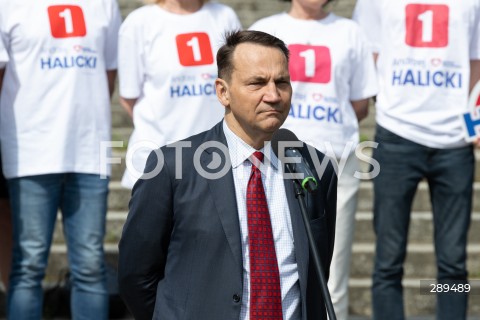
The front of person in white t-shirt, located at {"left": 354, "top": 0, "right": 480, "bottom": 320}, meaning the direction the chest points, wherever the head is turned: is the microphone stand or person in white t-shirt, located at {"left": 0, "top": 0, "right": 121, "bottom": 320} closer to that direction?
the microphone stand

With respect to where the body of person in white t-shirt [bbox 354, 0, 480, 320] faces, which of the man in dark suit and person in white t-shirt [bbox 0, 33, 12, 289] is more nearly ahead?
the man in dark suit

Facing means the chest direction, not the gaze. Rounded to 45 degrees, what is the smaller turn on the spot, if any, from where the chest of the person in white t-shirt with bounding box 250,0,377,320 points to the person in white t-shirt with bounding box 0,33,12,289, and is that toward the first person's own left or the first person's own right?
approximately 90° to the first person's own right

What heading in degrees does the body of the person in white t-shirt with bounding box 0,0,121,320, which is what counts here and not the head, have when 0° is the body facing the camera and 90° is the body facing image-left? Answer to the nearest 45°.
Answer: approximately 0°

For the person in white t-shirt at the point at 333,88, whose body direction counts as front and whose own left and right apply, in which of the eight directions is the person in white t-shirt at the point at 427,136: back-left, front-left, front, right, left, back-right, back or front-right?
left

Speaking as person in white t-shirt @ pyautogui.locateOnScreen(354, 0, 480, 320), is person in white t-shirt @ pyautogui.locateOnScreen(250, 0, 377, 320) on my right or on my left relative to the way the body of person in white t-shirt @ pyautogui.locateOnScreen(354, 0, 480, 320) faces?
on my right

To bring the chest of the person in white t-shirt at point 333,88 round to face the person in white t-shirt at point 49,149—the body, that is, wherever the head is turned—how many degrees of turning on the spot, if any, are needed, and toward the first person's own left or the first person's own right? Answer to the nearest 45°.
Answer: approximately 90° to the first person's own right

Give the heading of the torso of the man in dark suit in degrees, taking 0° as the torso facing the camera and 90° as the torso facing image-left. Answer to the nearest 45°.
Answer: approximately 315°

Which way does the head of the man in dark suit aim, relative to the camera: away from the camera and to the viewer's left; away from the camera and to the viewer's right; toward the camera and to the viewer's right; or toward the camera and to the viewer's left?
toward the camera and to the viewer's right

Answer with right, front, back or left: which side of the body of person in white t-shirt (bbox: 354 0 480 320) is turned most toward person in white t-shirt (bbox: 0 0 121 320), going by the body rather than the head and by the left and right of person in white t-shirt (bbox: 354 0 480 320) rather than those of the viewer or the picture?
right

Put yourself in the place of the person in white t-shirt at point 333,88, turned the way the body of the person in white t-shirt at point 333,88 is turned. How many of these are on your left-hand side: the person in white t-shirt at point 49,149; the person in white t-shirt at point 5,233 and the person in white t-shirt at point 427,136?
1
